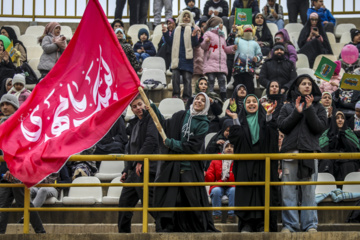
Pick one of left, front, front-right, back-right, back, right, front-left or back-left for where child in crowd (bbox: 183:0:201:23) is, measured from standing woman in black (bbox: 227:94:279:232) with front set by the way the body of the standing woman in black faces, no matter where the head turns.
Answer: back

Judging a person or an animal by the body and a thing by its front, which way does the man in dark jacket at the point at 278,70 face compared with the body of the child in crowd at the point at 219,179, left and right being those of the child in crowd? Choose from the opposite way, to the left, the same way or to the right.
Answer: the same way

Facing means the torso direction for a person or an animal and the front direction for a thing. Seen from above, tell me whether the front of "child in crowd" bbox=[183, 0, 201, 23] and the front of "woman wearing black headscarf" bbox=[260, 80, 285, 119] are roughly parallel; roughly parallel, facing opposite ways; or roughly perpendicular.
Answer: roughly parallel

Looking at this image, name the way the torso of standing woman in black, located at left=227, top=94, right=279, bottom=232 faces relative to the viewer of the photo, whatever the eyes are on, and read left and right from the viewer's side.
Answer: facing the viewer

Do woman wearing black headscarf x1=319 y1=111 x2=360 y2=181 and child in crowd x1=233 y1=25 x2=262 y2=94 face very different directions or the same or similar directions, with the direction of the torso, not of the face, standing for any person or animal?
same or similar directions

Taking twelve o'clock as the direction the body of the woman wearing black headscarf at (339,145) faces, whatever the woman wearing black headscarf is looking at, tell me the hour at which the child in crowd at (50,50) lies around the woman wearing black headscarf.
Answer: The child in crowd is roughly at 4 o'clock from the woman wearing black headscarf.

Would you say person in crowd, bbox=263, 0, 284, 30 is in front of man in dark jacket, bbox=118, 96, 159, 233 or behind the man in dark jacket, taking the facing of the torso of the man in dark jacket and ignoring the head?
behind

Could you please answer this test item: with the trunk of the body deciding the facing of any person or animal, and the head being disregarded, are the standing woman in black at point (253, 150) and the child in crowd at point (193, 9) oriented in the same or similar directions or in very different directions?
same or similar directions

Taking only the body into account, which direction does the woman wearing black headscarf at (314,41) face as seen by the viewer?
toward the camera

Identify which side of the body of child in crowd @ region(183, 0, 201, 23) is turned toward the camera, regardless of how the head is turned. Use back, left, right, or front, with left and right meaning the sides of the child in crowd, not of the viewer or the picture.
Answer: front

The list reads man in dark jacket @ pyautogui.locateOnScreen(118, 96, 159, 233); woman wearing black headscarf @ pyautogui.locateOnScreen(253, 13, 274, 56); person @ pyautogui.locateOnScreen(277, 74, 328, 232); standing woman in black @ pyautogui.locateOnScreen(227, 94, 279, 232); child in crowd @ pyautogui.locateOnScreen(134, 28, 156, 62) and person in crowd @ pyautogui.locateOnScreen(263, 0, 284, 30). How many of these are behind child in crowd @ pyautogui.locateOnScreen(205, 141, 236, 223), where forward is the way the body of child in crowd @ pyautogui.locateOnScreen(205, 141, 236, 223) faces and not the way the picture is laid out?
3

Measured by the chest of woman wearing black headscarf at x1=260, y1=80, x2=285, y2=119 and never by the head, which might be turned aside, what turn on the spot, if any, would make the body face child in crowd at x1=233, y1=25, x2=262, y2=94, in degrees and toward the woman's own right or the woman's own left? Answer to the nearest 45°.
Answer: approximately 180°

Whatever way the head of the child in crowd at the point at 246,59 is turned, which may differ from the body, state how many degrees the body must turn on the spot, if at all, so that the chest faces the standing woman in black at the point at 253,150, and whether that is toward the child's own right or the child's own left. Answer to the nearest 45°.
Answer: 0° — they already face them

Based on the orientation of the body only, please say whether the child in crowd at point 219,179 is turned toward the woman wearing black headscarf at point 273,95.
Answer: no

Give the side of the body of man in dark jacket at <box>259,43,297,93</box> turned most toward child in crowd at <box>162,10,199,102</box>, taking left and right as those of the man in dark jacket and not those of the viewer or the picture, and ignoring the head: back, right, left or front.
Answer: right

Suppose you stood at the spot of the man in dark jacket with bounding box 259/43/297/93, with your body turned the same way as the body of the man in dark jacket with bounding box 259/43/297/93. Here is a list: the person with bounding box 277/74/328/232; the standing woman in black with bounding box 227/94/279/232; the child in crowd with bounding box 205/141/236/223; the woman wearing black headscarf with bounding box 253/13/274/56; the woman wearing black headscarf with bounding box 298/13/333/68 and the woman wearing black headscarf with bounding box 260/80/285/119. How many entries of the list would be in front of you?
4

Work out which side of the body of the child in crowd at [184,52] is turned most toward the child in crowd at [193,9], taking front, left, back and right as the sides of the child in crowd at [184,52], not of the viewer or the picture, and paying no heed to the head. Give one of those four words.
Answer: back

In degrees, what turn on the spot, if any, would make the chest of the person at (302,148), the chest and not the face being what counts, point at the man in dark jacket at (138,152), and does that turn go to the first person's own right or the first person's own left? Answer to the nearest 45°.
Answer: approximately 90° to the first person's own right

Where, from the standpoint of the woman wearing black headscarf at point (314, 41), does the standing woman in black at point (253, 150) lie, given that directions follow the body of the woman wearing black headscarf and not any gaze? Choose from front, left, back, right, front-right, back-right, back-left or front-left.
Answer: front

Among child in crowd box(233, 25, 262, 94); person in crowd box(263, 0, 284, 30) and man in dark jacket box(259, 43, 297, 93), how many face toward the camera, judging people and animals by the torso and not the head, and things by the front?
3
